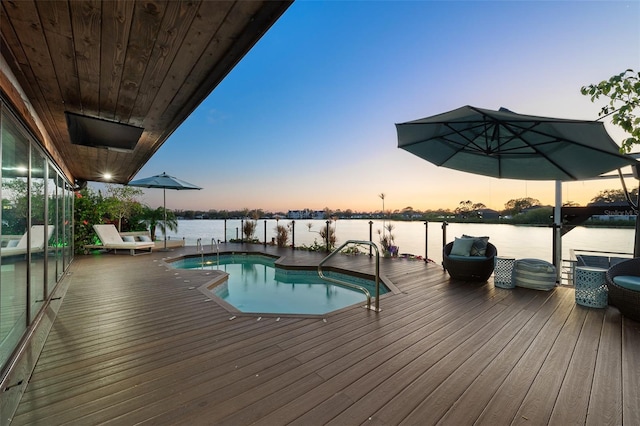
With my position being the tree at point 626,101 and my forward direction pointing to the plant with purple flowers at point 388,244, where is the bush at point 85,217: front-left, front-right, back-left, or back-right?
front-left

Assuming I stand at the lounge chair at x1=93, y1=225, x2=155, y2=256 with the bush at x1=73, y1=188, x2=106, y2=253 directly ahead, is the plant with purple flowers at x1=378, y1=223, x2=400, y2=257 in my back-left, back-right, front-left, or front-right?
back-right

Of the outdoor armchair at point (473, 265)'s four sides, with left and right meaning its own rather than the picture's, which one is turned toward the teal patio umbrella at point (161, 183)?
right

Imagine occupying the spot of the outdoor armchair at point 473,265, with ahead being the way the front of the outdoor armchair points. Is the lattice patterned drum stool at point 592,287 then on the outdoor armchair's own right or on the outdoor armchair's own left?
on the outdoor armchair's own left

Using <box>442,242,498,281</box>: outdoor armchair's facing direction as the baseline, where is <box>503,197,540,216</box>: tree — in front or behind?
behind

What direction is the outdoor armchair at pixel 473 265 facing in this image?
toward the camera

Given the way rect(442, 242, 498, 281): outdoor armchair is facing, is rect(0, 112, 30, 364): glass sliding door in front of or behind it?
in front

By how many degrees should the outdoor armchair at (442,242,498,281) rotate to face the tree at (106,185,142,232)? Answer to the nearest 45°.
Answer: approximately 90° to its right

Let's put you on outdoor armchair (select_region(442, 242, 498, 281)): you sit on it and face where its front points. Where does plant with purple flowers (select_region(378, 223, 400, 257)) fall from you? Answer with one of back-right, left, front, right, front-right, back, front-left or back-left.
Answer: back-right

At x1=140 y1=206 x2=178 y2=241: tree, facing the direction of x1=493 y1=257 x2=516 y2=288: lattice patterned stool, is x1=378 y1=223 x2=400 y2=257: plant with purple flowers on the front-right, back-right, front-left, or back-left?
front-left

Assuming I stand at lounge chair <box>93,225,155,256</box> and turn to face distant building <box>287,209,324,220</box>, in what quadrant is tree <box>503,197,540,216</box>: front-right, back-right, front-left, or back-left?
front-right

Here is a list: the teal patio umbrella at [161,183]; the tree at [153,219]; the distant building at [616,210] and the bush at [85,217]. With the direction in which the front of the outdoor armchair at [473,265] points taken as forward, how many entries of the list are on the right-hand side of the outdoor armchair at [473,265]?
3

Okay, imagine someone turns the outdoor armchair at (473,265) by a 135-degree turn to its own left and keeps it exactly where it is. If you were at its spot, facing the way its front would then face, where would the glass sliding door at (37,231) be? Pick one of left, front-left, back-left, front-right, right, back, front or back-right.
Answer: back

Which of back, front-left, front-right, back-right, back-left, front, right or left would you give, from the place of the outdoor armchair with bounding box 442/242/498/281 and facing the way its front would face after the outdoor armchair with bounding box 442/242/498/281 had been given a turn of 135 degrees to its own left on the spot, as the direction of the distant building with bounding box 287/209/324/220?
left

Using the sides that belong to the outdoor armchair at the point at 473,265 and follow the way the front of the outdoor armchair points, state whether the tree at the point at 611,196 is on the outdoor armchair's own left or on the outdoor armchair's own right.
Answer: on the outdoor armchair's own left

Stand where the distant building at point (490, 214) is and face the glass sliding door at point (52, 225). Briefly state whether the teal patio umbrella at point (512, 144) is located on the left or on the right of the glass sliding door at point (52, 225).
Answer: left
